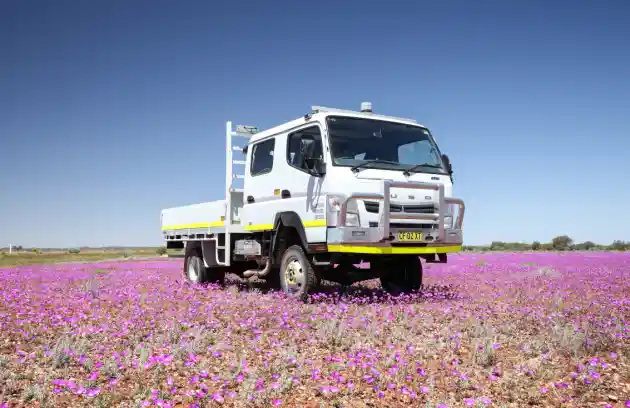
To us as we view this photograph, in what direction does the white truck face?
facing the viewer and to the right of the viewer
